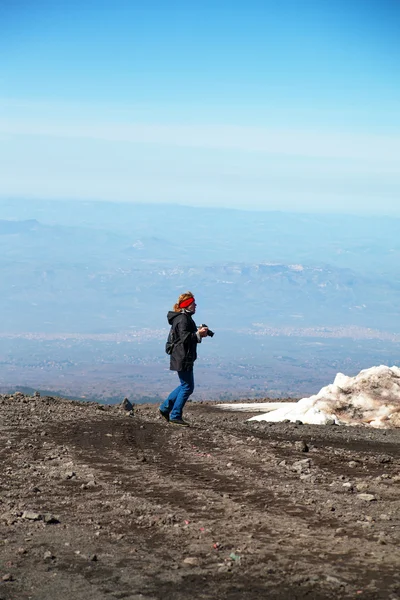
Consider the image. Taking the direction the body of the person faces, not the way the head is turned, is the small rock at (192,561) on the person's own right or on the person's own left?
on the person's own right

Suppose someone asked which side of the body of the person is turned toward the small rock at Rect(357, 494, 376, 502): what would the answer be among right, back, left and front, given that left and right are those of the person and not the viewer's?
right

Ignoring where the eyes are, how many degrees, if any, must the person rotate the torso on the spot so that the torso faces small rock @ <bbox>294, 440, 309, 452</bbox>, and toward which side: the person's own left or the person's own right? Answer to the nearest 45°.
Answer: approximately 45° to the person's own right

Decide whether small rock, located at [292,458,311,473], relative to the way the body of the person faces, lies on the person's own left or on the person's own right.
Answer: on the person's own right

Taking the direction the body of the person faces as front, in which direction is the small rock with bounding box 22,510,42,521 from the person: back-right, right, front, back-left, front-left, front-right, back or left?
right

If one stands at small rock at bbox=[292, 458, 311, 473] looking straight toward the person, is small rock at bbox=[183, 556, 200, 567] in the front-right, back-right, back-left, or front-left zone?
back-left

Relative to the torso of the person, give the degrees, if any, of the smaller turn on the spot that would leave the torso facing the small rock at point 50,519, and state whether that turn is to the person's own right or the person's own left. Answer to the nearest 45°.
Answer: approximately 90° to the person's own right

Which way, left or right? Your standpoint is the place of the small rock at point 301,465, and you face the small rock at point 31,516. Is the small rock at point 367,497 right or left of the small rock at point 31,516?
left

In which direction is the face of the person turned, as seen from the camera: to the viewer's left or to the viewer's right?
to the viewer's right

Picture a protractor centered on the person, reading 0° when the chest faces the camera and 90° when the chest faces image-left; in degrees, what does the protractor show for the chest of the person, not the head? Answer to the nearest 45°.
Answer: approximately 270°

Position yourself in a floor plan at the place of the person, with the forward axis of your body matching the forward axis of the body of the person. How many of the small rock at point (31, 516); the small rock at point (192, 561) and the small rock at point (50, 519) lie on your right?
3
